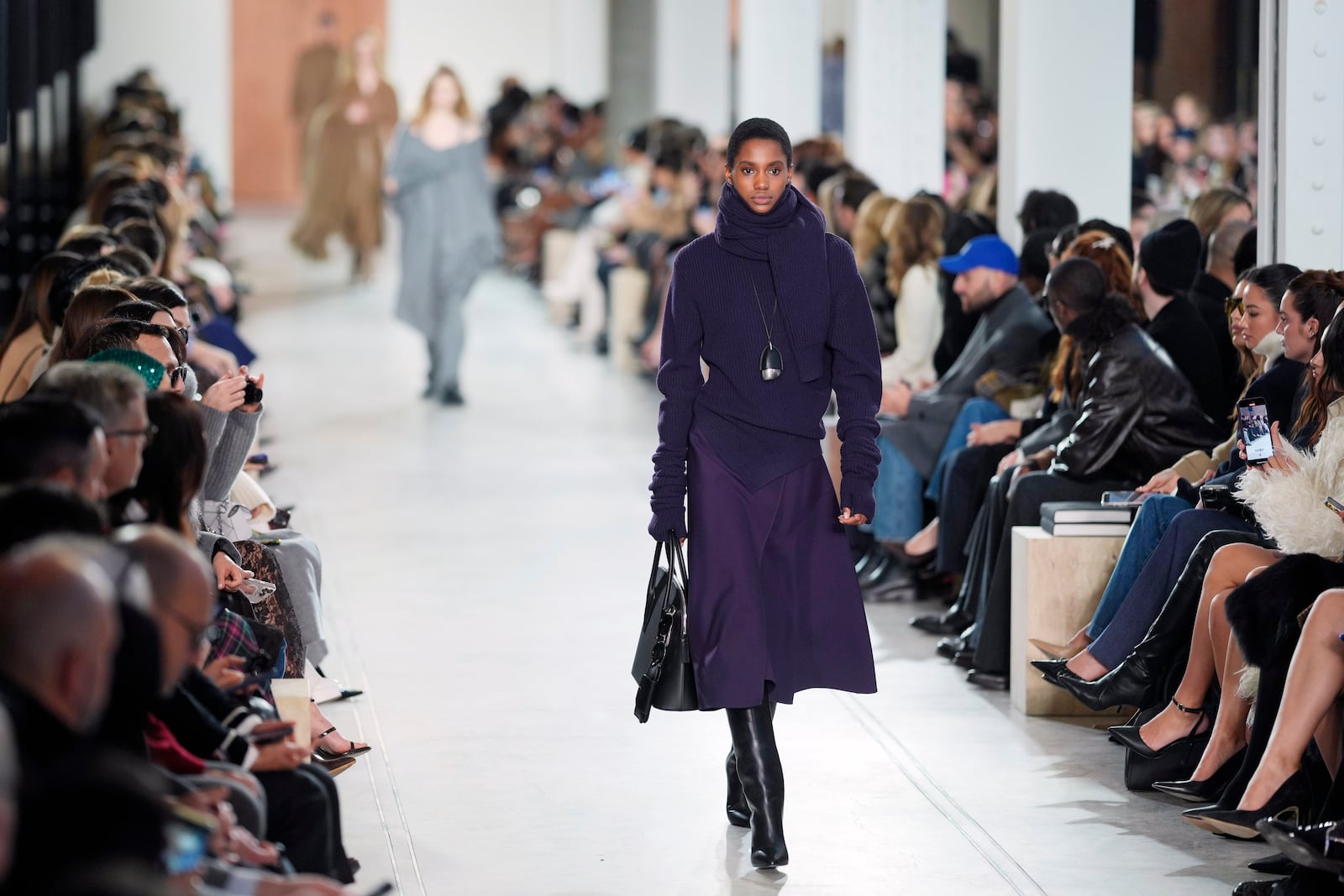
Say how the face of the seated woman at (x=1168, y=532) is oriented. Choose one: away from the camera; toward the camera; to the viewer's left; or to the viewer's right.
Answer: to the viewer's left

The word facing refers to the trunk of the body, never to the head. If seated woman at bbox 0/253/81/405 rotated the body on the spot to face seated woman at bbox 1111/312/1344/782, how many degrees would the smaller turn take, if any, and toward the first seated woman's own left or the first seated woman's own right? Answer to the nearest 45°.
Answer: approximately 45° to the first seated woman's own right

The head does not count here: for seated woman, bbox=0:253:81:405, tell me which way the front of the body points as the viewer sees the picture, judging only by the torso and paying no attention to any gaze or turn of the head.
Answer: to the viewer's right

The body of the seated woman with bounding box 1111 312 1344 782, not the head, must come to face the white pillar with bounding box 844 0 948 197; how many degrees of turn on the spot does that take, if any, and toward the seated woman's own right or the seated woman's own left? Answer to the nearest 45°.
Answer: approximately 90° to the seated woman's own right

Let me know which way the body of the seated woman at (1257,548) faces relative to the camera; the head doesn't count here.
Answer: to the viewer's left

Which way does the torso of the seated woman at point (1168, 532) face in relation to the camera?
to the viewer's left

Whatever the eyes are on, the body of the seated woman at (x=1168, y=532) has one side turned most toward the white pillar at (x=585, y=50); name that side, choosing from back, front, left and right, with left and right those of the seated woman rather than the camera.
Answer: right

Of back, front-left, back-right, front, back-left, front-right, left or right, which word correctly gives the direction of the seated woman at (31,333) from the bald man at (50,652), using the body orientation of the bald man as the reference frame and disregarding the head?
front-left

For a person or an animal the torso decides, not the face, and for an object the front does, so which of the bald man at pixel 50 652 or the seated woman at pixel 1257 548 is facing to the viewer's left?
the seated woman

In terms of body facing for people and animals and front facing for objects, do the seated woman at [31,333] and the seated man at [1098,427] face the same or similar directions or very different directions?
very different directions

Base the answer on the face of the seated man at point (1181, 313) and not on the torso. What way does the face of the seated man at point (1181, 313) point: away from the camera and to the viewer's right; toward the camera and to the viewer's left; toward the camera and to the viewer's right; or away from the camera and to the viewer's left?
away from the camera and to the viewer's left

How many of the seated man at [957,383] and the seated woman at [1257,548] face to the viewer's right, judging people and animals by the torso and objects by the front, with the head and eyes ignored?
0

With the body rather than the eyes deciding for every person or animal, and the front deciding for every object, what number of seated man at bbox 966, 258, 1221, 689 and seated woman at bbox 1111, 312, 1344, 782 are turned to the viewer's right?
0
